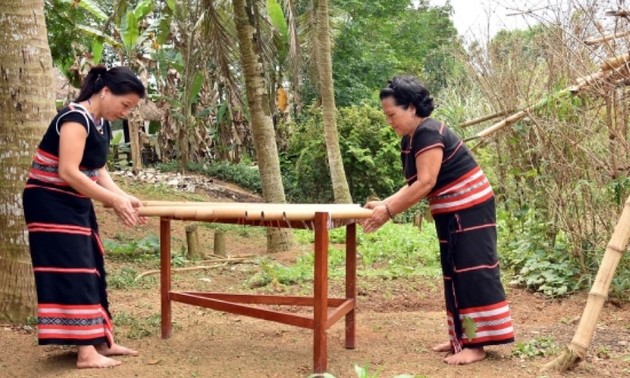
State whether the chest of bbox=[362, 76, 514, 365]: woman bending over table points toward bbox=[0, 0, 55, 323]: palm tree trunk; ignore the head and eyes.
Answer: yes

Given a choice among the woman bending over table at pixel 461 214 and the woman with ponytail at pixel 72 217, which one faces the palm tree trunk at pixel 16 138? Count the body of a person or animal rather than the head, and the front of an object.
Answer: the woman bending over table at pixel 461 214

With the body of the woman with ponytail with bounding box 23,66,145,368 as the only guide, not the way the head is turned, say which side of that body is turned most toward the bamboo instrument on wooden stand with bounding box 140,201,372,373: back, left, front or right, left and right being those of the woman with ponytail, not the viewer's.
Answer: front

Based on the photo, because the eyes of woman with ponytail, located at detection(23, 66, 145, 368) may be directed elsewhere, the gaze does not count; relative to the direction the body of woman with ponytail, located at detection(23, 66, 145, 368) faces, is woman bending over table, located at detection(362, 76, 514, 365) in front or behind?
in front

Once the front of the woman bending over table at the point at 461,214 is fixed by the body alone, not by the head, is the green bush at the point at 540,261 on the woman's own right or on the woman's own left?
on the woman's own right

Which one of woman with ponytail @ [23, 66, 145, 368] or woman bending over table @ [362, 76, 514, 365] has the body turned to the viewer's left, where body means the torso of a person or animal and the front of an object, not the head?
woman bending over table @ [362, 76, 514, 365]

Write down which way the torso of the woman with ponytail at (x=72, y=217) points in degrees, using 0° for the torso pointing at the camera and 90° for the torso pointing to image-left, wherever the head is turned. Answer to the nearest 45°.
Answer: approximately 270°

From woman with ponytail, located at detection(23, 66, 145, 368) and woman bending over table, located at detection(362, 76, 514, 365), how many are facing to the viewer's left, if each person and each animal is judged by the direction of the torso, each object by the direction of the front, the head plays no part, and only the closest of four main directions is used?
1

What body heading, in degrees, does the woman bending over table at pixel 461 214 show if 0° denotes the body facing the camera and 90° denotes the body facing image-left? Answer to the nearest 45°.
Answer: approximately 90°

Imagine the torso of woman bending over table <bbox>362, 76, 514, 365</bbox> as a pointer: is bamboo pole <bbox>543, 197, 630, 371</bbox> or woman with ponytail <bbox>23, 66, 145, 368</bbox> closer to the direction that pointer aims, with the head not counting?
the woman with ponytail

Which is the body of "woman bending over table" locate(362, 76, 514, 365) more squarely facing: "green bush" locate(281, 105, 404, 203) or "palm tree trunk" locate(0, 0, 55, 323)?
the palm tree trunk

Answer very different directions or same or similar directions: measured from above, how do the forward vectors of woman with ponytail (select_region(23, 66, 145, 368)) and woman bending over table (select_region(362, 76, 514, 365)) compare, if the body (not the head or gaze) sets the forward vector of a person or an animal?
very different directions
